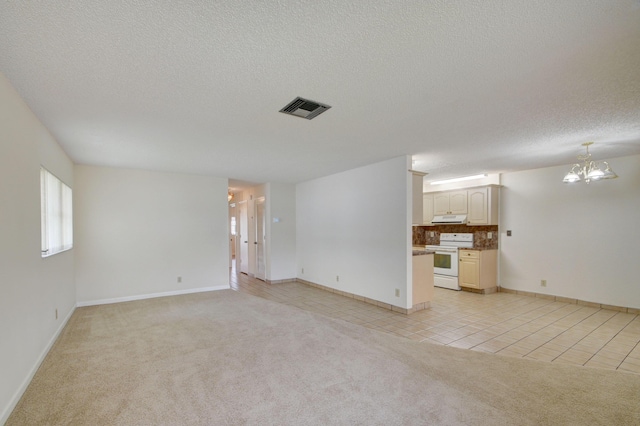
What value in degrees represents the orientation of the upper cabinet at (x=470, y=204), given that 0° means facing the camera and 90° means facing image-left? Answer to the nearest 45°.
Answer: approximately 45°

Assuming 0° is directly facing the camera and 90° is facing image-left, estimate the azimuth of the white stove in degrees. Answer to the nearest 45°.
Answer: approximately 45°

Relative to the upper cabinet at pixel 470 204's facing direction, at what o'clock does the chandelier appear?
The chandelier is roughly at 9 o'clock from the upper cabinet.

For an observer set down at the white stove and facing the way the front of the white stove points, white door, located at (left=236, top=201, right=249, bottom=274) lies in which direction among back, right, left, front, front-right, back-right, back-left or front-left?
front-right

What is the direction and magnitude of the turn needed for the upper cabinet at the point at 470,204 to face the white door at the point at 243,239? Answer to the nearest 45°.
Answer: approximately 45° to its right

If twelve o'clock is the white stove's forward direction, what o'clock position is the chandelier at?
The chandelier is roughly at 9 o'clock from the white stove.

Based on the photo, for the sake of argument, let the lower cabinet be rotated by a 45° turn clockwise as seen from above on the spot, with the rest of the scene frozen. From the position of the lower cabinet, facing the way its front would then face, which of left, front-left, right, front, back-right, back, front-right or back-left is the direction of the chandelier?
back-left

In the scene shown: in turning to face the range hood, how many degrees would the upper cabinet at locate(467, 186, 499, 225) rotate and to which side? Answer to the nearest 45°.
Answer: approximately 90° to its right

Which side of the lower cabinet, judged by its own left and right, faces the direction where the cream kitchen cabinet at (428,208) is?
right

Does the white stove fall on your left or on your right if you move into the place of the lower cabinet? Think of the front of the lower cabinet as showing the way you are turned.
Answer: on your right

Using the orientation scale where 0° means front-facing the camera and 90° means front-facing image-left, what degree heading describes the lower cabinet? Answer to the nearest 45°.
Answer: approximately 45°
